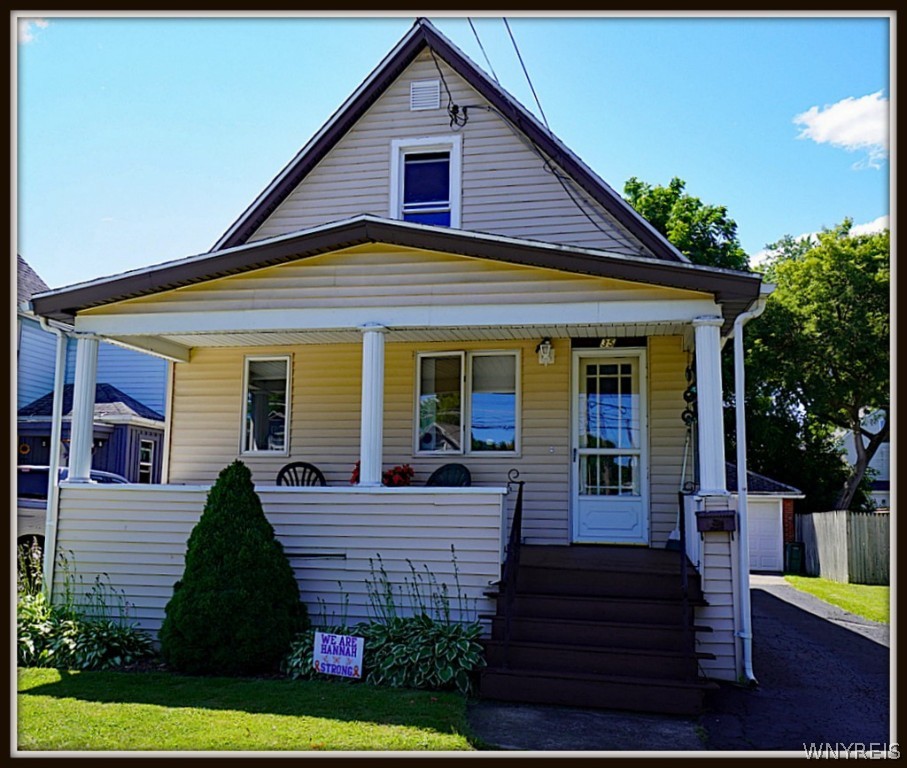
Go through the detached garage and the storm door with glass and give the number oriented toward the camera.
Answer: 2

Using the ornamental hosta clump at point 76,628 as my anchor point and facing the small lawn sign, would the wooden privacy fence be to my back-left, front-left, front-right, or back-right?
front-left

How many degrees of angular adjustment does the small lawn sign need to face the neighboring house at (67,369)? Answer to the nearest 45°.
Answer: approximately 135° to its right

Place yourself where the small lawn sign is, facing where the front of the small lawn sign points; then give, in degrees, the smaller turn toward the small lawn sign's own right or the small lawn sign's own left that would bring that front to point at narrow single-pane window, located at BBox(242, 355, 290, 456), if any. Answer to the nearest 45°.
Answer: approximately 180°

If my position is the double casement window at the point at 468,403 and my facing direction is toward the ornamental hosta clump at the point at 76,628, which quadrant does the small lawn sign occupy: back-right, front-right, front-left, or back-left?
front-left

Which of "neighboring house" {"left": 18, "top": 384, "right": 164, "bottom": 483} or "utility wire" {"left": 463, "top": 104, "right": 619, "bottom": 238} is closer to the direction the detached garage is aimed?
the utility wire

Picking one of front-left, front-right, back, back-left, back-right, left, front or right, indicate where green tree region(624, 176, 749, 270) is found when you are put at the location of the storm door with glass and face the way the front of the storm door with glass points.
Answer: back

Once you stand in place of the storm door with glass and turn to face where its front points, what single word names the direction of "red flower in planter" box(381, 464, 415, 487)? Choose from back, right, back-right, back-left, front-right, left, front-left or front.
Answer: right

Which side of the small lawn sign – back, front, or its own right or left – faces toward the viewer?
front

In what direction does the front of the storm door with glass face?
toward the camera

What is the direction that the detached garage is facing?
toward the camera
